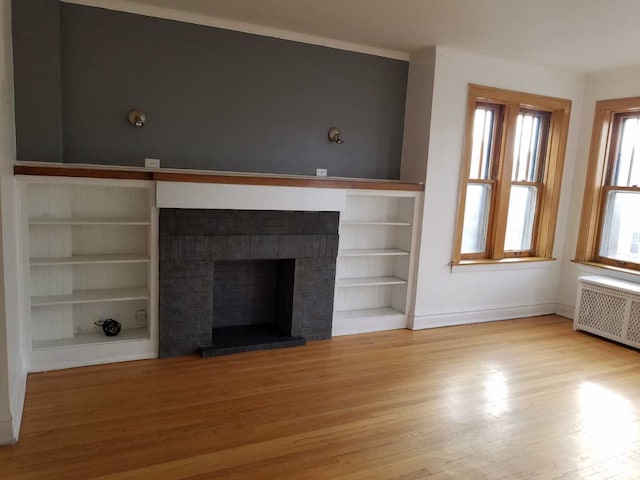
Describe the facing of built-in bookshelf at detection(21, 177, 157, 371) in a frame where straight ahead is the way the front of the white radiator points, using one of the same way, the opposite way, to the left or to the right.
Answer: to the left

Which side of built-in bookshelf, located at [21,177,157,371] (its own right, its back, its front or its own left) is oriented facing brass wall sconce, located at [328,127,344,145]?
left

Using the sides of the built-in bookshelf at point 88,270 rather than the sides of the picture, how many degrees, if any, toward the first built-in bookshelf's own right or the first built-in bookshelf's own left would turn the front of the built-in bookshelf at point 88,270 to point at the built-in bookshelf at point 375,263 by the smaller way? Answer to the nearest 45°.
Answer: approximately 90° to the first built-in bookshelf's own left

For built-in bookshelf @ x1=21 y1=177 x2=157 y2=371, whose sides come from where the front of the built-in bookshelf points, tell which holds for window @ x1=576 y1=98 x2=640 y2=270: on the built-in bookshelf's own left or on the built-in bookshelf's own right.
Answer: on the built-in bookshelf's own left

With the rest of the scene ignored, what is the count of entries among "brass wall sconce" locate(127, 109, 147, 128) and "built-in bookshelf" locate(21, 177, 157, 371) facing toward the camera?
2

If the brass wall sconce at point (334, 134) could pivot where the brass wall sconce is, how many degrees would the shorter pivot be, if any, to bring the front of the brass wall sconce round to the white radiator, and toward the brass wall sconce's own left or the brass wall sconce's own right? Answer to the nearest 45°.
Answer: approximately 45° to the brass wall sconce's own left

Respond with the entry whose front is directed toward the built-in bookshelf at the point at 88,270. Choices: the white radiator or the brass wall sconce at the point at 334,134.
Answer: the white radiator
